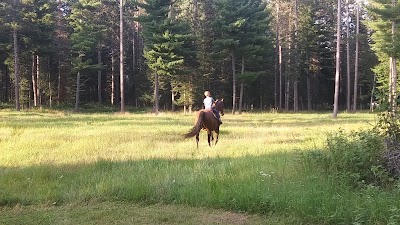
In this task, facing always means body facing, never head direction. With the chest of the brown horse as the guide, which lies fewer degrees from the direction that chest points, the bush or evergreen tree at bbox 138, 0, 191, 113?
the evergreen tree

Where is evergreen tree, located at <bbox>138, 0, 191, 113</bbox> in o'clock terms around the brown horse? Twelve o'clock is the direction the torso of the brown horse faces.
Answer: The evergreen tree is roughly at 10 o'clock from the brown horse.

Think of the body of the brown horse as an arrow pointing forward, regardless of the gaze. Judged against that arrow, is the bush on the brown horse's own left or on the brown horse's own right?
on the brown horse's own right

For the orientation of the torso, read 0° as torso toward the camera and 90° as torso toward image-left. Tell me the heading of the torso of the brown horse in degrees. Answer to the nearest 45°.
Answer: approximately 225°
